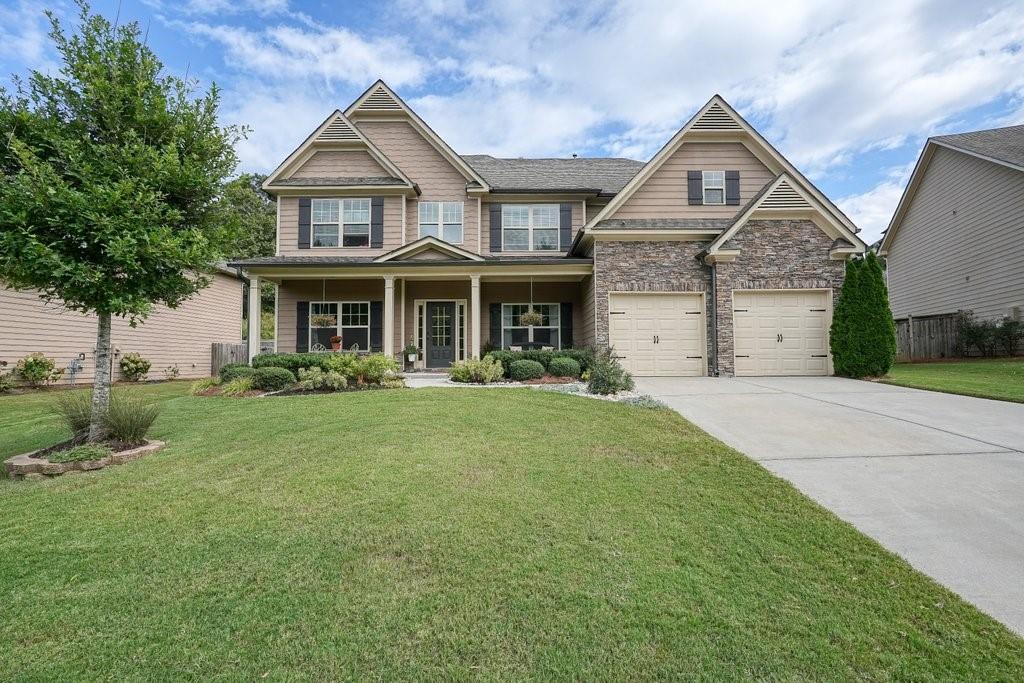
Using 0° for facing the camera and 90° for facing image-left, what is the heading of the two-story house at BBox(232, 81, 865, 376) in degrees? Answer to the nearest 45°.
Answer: approximately 0°

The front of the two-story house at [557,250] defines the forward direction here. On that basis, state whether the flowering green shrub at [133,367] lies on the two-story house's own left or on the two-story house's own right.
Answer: on the two-story house's own right

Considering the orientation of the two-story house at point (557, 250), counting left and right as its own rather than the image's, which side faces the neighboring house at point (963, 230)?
left

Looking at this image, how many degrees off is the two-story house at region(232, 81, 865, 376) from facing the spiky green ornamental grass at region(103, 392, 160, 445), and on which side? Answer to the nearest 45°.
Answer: approximately 45° to its right

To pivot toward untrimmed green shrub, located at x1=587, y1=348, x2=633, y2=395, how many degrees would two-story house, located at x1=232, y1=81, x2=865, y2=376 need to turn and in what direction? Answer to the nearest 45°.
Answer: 0° — it already faces it

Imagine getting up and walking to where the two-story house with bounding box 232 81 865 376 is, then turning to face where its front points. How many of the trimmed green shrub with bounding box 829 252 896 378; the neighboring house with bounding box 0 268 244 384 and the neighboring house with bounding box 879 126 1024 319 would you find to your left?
2

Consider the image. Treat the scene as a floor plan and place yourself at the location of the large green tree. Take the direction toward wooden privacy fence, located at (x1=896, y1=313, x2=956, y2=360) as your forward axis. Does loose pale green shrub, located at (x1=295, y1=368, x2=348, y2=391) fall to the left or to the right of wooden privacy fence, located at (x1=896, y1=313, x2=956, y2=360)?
left

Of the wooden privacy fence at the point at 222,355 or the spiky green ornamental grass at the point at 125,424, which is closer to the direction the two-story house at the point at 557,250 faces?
the spiky green ornamental grass

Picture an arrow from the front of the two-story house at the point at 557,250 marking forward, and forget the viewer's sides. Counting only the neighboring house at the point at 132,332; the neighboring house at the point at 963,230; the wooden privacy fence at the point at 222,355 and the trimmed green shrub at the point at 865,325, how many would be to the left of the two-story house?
2

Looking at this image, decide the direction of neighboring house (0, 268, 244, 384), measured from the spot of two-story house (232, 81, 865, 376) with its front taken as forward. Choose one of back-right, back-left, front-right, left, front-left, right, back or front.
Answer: right

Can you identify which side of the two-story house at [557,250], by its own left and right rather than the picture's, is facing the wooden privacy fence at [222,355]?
right

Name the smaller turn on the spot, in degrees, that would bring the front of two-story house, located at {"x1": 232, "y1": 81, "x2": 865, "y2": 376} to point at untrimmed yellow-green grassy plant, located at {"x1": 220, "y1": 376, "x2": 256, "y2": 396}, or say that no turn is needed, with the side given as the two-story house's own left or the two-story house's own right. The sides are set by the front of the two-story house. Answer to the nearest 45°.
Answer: approximately 45° to the two-story house's own right
